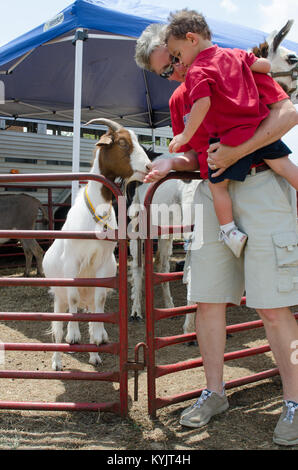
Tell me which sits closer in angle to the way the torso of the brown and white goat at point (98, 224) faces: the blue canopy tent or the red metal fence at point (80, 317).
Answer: the red metal fence

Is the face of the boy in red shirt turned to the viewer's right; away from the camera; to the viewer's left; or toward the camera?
to the viewer's left

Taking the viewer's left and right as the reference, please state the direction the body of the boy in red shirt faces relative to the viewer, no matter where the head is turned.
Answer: facing away from the viewer and to the left of the viewer

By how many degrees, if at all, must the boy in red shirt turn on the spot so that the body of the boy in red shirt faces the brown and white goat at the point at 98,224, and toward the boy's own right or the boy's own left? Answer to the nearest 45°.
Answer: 0° — they already face it

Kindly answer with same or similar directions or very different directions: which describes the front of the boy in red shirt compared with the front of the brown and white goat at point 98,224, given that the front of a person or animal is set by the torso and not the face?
very different directions

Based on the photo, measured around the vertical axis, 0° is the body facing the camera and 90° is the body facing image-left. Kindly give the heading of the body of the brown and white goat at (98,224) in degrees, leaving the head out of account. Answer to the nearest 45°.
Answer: approximately 315°
